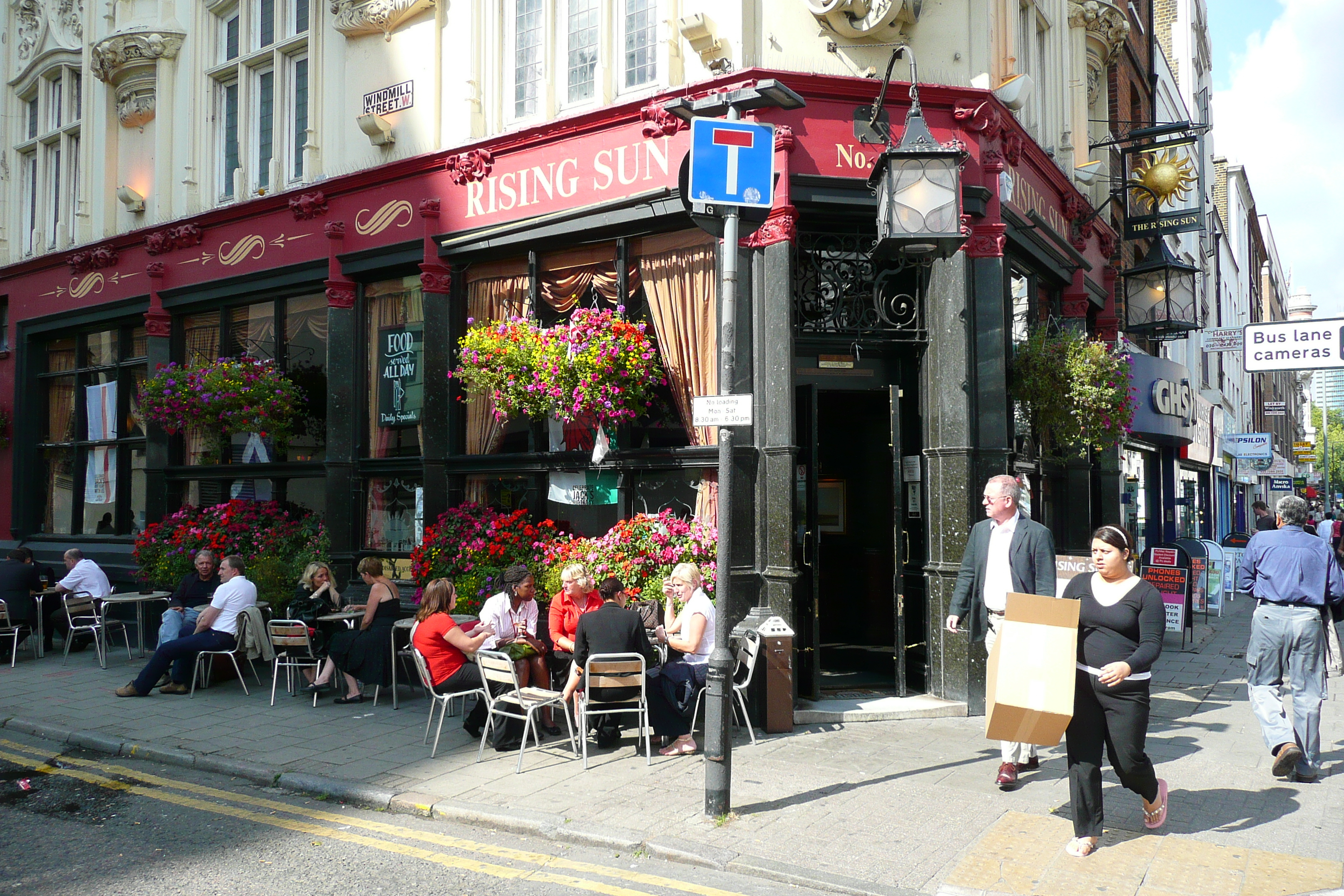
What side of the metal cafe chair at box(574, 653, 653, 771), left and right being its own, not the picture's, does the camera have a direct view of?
back

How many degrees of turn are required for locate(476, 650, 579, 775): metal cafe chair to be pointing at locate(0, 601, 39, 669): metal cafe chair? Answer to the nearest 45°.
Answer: approximately 90° to its left

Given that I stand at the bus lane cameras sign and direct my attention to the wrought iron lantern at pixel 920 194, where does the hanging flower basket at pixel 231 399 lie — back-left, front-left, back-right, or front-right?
front-right

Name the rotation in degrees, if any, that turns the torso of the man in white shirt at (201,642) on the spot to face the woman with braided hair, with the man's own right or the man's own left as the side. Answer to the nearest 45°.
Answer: approximately 135° to the man's own left

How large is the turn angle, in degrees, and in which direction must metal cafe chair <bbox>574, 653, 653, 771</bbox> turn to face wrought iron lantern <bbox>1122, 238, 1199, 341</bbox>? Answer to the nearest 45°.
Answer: approximately 45° to its right

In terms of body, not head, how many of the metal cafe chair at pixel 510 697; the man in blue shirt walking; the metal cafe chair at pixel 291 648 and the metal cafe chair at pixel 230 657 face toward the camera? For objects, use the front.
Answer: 0

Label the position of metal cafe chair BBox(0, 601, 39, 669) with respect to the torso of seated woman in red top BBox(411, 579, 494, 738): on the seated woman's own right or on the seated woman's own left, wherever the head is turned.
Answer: on the seated woman's own left

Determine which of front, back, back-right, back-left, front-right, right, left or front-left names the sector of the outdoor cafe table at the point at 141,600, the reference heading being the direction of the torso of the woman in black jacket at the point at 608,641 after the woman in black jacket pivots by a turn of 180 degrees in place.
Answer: back-right

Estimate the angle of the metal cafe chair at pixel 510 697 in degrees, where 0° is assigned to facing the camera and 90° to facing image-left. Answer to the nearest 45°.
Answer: approximately 225°

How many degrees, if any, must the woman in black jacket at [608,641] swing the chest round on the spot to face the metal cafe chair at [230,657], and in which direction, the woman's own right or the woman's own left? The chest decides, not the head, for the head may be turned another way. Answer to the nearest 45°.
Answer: approximately 45° to the woman's own left

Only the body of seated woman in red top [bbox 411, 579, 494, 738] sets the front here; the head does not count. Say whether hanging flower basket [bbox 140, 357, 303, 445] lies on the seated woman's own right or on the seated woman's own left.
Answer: on the seated woman's own left

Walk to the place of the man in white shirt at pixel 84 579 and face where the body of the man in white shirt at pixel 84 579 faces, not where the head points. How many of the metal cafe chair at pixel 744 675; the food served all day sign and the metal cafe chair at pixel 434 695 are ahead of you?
0

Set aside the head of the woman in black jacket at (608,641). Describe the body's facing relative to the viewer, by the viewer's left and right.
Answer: facing away from the viewer

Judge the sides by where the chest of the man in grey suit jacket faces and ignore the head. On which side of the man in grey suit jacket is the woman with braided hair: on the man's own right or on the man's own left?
on the man's own right

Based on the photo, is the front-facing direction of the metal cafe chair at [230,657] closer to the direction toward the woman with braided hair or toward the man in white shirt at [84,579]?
the man in white shirt

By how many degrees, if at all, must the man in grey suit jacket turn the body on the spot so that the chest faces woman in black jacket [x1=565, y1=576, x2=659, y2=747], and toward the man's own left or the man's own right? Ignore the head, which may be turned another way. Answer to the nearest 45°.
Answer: approximately 45° to the man's own right

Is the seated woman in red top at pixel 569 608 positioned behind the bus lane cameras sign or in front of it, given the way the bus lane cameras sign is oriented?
in front

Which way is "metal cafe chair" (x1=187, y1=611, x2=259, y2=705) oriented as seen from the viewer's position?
to the viewer's left

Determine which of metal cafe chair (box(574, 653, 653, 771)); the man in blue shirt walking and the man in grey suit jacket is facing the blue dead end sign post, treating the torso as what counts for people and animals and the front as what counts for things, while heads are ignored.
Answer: the man in grey suit jacket

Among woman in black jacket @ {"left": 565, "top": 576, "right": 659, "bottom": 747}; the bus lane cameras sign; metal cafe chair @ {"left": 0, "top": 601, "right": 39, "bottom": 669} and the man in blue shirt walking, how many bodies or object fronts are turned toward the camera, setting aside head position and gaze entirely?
1
